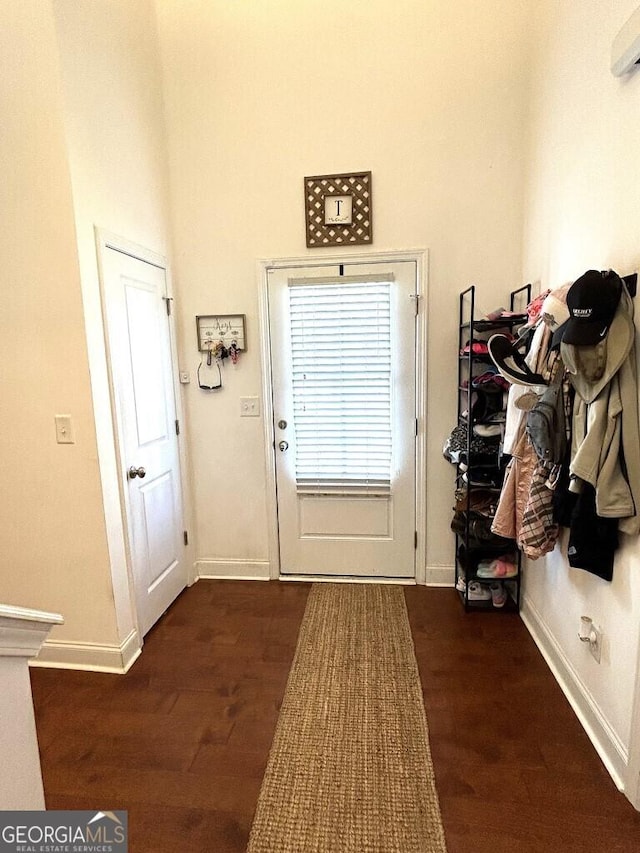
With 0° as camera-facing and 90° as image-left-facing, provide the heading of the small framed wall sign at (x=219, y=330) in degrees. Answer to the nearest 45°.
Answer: approximately 0°

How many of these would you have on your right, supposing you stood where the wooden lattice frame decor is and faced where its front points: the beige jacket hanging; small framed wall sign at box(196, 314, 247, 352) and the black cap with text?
1

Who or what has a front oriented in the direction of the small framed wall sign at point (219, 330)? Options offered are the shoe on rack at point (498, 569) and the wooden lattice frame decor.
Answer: the shoe on rack

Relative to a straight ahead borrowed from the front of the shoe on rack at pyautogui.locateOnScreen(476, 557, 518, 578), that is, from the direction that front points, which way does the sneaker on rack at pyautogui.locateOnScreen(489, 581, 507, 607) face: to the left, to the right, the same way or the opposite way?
to the left

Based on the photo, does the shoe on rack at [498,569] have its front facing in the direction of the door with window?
yes

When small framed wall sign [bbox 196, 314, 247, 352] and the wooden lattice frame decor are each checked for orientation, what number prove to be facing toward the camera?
2

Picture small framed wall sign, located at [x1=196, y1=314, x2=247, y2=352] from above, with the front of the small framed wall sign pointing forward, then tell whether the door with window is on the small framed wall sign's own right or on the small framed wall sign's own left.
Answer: on the small framed wall sign's own left

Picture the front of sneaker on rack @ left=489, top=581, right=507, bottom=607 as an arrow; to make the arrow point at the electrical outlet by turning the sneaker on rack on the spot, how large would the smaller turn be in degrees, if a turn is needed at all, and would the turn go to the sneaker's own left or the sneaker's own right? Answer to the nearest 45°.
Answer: approximately 45° to the sneaker's own left

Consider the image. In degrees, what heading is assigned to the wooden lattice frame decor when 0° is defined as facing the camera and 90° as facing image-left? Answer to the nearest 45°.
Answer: approximately 0°

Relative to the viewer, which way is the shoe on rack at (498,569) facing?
to the viewer's left

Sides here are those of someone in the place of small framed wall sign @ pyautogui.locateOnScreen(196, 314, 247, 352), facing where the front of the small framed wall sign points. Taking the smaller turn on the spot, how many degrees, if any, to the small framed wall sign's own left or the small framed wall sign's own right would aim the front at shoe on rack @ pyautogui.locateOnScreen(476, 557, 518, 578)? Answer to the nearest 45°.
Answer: approximately 45° to the small framed wall sign's own left
